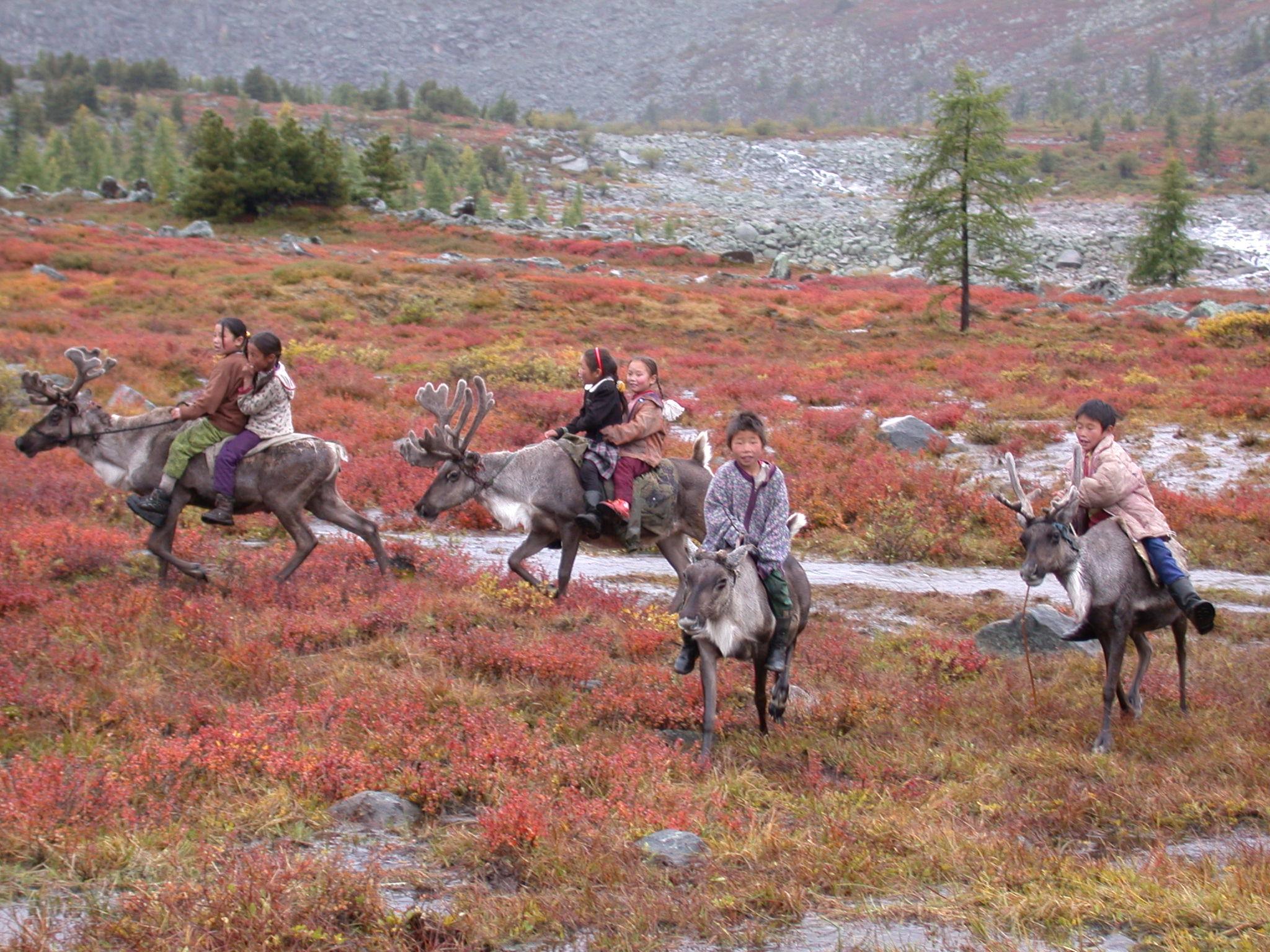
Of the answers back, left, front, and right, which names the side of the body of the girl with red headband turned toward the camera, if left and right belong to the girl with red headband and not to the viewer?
left

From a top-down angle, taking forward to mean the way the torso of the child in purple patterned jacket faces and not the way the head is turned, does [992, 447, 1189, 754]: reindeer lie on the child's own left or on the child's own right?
on the child's own left

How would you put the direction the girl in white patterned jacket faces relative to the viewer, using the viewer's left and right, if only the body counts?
facing to the left of the viewer

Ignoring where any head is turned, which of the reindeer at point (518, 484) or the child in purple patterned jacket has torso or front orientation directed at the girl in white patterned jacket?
the reindeer

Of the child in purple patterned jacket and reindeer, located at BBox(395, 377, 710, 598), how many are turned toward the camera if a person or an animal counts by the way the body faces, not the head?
1

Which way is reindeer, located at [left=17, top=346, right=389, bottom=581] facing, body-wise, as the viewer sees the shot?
to the viewer's left

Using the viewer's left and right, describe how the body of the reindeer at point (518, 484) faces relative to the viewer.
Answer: facing to the left of the viewer

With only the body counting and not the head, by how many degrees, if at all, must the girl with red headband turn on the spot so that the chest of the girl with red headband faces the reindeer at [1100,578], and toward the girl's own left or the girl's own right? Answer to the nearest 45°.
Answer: approximately 135° to the girl's own left
